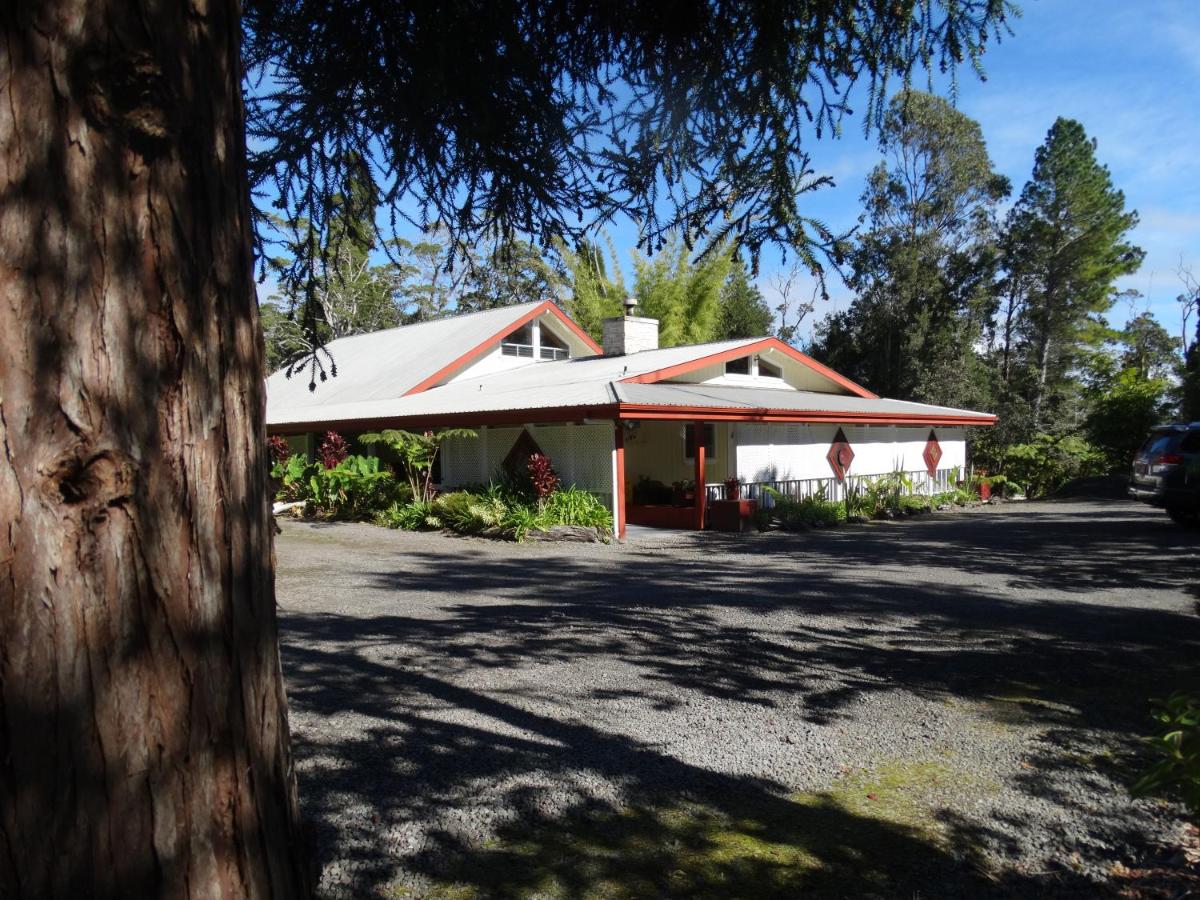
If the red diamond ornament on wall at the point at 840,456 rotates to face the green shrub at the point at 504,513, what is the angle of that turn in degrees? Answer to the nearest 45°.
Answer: approximately 90° to its right

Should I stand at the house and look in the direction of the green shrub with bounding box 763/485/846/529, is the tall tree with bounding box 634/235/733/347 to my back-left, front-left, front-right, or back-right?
back-left

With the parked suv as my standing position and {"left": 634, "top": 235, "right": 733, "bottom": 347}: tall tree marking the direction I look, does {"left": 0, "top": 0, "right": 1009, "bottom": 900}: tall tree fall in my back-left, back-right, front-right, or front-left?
back-left

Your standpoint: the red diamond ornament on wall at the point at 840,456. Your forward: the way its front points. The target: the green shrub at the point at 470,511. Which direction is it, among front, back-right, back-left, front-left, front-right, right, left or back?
right

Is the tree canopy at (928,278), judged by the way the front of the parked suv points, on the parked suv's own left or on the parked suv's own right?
on the parked suv's own left

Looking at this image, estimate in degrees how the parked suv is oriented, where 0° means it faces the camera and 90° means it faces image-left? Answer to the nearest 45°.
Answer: approximately 225°

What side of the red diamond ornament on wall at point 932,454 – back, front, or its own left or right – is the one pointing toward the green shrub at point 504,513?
right

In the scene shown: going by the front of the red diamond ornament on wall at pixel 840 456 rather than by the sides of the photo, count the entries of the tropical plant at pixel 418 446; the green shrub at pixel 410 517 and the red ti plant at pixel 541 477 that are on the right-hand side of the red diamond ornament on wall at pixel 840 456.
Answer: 3

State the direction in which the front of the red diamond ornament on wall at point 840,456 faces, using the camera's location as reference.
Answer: facing the viewer and to the right of the viewer

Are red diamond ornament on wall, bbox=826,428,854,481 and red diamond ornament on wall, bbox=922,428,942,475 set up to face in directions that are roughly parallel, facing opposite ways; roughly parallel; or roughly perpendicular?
roughly parallel

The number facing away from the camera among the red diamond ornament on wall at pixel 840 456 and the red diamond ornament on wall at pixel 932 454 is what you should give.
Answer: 0

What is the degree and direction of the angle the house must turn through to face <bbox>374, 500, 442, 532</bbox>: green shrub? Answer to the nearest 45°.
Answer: approximately 90° to its right

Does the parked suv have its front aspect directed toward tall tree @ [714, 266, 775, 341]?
no

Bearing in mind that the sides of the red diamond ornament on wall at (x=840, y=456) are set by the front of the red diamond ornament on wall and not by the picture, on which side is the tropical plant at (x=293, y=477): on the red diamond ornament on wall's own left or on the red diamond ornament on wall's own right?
on the red diamond ornament on wall's own right

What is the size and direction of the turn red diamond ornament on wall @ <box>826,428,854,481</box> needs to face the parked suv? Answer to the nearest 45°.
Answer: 0° — it already faces it

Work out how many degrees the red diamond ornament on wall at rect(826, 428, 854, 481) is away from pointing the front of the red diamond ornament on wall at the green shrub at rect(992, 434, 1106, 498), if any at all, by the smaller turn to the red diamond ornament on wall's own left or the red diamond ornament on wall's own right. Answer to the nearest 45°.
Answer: approximately 90° to the red diamond ornament on wall's own left

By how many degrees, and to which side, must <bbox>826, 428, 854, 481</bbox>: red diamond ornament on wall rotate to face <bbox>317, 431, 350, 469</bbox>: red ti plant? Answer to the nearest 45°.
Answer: approximately 135° to its right

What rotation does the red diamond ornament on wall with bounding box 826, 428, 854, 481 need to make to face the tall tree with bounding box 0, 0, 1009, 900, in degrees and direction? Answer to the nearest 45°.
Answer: approximately 45° to its right

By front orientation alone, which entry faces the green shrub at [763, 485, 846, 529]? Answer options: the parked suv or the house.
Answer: the house

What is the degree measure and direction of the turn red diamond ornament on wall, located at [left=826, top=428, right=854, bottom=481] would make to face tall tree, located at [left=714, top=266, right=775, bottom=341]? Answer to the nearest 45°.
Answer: approximately 135° to its left

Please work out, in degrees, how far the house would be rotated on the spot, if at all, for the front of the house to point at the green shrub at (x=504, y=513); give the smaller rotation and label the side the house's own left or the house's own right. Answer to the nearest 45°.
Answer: approximately 90° to the house's own right
